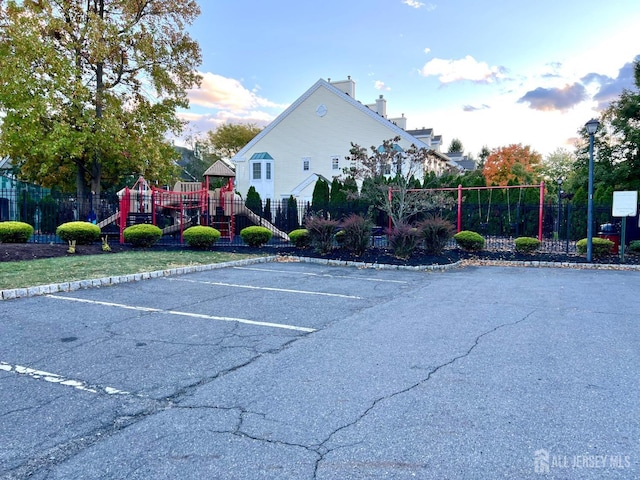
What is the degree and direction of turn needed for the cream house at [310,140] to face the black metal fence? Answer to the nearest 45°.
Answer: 0° — it already faces it

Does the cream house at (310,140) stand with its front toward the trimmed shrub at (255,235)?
yes

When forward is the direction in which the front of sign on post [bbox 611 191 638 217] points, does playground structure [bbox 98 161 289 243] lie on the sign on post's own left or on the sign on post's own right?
on the sign on post's own right

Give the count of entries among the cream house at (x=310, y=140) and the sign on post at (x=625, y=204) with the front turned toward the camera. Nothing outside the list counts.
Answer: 2

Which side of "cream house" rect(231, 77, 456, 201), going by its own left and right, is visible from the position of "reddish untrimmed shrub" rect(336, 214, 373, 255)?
front

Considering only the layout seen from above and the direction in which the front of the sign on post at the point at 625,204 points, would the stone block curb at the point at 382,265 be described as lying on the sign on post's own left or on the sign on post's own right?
on the sign on post's own right

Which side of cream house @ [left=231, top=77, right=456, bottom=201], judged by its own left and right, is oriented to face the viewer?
front

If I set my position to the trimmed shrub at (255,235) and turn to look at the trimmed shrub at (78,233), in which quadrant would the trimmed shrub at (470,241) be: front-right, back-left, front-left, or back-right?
back-left

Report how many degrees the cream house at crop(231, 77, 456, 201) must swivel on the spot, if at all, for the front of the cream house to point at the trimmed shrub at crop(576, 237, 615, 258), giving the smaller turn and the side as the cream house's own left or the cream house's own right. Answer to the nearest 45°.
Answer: approximately 45° to the cream house's own left

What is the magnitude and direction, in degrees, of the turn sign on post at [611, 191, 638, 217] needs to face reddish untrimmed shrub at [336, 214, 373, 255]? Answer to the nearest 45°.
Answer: approximately 45° to its right

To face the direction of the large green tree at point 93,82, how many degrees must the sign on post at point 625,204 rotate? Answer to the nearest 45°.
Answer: approximately 90° to its right

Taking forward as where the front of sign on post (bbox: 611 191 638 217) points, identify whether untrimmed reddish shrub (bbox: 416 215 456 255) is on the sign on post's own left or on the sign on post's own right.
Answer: on the sign on post's own right
